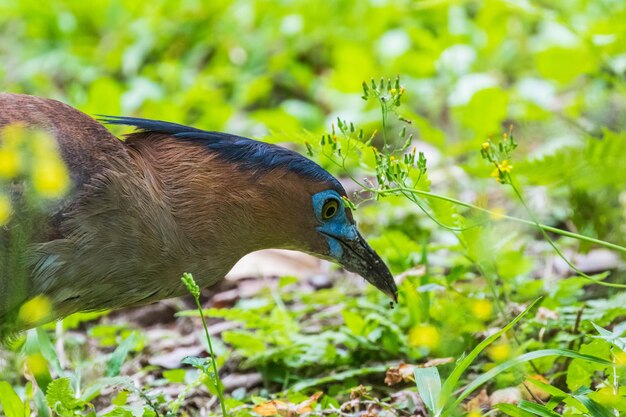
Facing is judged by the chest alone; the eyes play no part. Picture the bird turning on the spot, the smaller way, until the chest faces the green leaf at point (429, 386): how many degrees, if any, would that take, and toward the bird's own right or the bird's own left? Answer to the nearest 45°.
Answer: approximately 45° to the bird's own right

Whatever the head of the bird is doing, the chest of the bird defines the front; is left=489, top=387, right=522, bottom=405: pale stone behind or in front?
in front

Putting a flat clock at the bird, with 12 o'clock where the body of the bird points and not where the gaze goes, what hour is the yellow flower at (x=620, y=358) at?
The yellow flower is roughly at 1 o'clock from the bird.

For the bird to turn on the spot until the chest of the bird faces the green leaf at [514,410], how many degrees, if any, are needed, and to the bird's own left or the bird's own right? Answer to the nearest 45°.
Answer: approximately 45° to the bird's own right

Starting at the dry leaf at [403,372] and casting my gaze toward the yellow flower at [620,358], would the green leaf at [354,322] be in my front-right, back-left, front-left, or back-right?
back-left

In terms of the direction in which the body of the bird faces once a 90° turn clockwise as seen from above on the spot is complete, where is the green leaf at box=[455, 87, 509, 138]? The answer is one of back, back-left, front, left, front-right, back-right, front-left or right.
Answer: back-left

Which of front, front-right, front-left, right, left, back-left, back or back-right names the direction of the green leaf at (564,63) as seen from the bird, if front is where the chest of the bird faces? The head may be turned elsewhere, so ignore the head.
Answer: front-left

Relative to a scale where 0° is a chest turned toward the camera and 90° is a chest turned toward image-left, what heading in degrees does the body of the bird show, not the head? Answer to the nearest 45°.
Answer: approximately 270°
